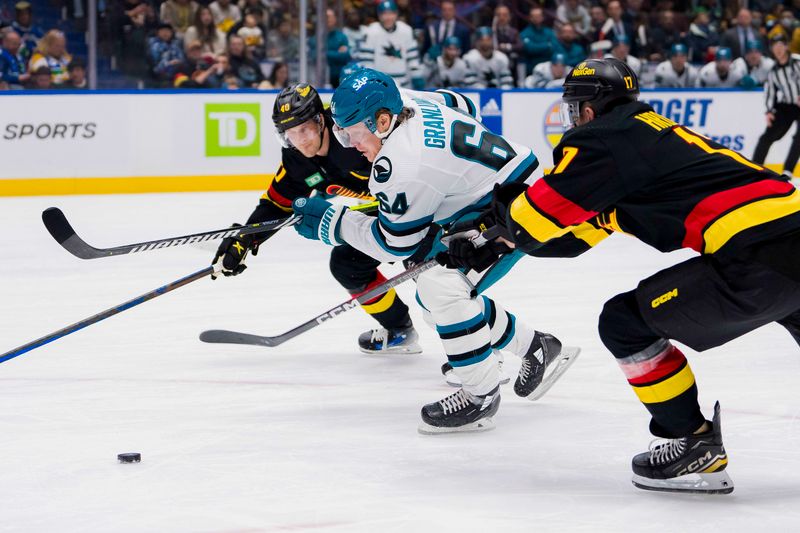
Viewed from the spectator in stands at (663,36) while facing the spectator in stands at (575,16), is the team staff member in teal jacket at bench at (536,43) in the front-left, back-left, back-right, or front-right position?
front-left

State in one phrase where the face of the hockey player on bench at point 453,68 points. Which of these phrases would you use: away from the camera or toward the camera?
toward the camera

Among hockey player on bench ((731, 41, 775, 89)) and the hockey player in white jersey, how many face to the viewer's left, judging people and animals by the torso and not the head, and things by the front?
1

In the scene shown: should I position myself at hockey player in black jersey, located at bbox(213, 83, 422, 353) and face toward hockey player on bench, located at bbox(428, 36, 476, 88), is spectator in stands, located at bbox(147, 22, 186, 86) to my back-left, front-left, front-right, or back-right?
front-left

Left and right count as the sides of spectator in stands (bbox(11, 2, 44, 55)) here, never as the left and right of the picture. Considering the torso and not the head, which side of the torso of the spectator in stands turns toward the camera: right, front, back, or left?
front

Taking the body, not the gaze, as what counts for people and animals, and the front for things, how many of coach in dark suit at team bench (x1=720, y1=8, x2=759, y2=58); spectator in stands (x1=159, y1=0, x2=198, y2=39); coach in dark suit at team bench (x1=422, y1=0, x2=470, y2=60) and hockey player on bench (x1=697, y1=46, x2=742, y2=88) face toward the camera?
4

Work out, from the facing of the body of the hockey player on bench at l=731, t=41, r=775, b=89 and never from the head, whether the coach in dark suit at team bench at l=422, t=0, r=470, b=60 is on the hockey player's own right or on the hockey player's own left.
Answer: on the hockey player's own right

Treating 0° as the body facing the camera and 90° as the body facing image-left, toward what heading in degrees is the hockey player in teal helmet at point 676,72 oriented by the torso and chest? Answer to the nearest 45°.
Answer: approximately 0°

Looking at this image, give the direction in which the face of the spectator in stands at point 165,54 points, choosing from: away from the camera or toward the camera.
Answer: toward the camera

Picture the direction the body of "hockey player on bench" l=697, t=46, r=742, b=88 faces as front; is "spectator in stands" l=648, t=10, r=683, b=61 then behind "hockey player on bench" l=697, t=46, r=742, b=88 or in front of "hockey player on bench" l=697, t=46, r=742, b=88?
behind

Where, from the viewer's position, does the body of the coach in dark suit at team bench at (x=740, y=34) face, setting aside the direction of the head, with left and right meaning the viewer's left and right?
facing the viewer

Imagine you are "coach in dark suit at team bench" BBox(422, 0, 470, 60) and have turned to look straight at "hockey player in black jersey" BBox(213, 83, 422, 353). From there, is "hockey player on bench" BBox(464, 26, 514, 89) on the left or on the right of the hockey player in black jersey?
left

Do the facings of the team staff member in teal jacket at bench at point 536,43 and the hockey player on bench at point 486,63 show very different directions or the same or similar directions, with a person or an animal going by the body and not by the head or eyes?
same or similar directions

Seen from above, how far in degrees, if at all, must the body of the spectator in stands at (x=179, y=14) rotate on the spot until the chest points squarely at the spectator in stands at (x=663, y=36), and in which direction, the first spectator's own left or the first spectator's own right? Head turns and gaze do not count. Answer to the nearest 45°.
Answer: approximately 90° to the first spectator's own left

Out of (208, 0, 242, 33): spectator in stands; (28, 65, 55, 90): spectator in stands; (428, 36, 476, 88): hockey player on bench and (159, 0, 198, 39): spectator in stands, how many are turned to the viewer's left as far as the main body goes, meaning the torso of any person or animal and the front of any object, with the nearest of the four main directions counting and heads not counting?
0

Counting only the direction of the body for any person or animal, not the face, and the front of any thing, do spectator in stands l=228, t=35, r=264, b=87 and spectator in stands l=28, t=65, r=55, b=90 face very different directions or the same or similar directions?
same or similar directions

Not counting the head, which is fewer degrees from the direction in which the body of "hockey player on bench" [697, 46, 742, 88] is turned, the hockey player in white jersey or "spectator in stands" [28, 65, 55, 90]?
the hockey player in white jersey

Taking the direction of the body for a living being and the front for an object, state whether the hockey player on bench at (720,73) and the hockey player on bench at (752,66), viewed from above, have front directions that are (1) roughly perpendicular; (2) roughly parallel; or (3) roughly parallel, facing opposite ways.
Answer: roughly parallel
